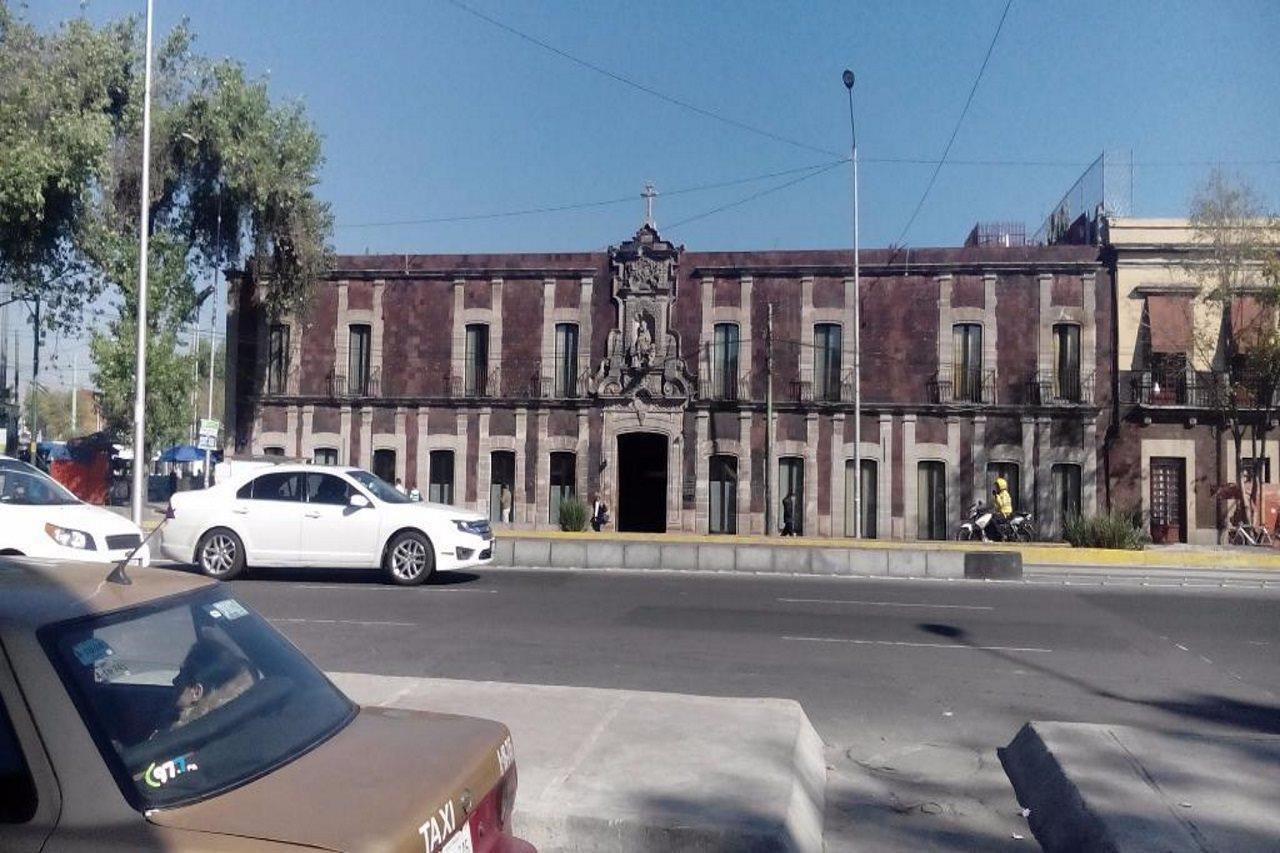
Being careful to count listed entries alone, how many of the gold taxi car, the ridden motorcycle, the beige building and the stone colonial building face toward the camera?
2

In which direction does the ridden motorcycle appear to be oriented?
to the viewer's left

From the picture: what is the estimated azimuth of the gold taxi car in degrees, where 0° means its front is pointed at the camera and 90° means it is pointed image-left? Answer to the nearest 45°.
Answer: approximately 135°

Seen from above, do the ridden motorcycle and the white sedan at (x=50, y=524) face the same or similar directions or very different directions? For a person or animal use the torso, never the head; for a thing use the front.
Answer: very different directions

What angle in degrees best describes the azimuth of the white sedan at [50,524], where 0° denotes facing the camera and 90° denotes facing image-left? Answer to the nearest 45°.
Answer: approximately 315°

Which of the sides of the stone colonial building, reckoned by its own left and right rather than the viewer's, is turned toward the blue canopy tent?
right

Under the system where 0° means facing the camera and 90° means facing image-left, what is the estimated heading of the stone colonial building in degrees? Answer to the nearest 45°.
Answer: approximately 0°

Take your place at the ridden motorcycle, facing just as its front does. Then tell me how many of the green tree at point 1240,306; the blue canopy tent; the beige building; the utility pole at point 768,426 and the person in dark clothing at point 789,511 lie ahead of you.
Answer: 3

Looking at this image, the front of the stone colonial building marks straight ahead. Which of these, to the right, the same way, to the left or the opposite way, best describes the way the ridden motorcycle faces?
to the right

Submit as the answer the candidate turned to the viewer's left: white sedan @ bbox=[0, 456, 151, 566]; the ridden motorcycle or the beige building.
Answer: the ridden motorcycle

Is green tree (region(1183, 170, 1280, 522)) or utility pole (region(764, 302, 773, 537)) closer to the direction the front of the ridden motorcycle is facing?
the utility pole

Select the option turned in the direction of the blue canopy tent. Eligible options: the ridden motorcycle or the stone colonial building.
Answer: the ridden motorcycle

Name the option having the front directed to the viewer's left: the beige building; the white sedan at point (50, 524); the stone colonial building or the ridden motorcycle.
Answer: the ridden motorcycle
